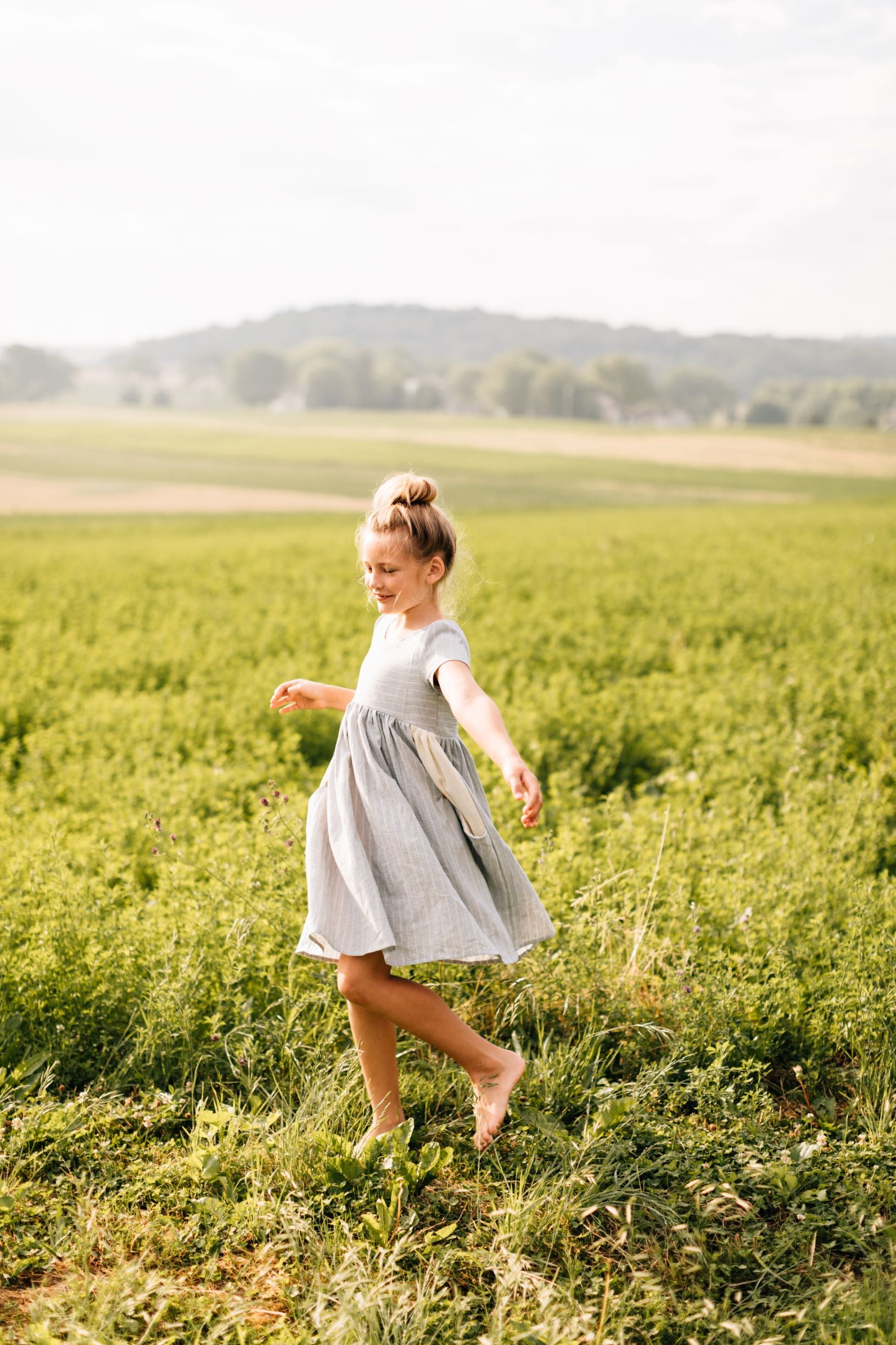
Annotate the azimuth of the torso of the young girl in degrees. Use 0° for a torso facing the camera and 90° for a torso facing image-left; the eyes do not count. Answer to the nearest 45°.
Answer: approximately 45°
